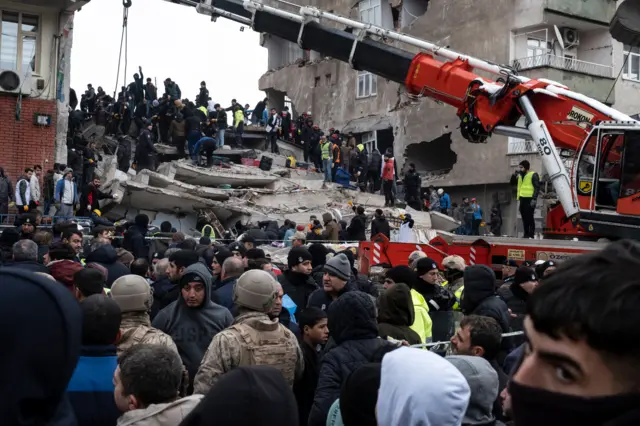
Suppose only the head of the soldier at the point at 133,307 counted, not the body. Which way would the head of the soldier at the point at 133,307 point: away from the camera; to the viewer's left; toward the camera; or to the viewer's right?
away from the camera

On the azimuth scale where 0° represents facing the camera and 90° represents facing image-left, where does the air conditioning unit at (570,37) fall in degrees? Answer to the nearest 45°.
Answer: approximately 45°

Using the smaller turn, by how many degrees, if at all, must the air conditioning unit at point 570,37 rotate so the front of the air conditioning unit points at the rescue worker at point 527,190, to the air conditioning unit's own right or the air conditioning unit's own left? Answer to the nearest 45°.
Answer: approximately 45° to the air conditioning unit's own left
